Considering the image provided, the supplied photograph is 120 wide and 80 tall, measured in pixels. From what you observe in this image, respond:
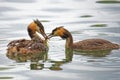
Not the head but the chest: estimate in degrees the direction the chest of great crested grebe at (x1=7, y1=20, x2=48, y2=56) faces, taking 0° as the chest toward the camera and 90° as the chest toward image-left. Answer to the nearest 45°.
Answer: approximately 270°
